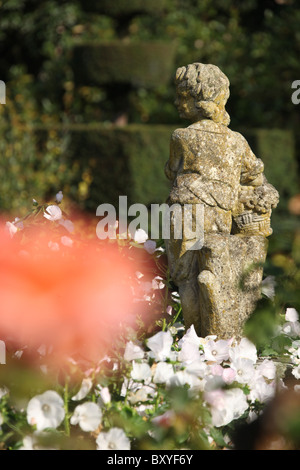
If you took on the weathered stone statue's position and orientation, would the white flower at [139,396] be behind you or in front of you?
behind

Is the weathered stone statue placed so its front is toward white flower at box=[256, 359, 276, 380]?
no

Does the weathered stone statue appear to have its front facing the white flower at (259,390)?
no

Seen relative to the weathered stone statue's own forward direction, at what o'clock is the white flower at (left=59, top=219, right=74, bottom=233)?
The white flower is roughly at 9 o'clock from the weathered stone statue.

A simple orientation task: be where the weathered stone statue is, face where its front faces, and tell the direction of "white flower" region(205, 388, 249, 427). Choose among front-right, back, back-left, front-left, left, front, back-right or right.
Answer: back

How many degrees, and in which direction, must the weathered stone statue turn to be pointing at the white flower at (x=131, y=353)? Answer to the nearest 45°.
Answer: approximately 180°

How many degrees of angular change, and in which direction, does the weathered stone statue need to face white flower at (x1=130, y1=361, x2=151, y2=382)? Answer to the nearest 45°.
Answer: approximately 180°

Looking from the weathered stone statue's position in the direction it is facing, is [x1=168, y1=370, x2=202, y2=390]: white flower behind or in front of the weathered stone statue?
behind

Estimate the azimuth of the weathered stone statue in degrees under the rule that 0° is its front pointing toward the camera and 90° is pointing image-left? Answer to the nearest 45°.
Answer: approximately 180°
